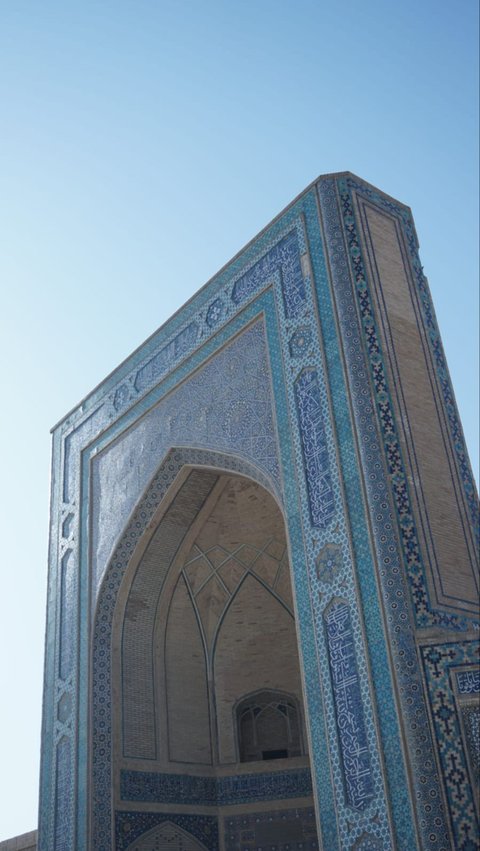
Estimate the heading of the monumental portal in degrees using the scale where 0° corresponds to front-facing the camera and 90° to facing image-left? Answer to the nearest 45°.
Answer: approximately 45°
